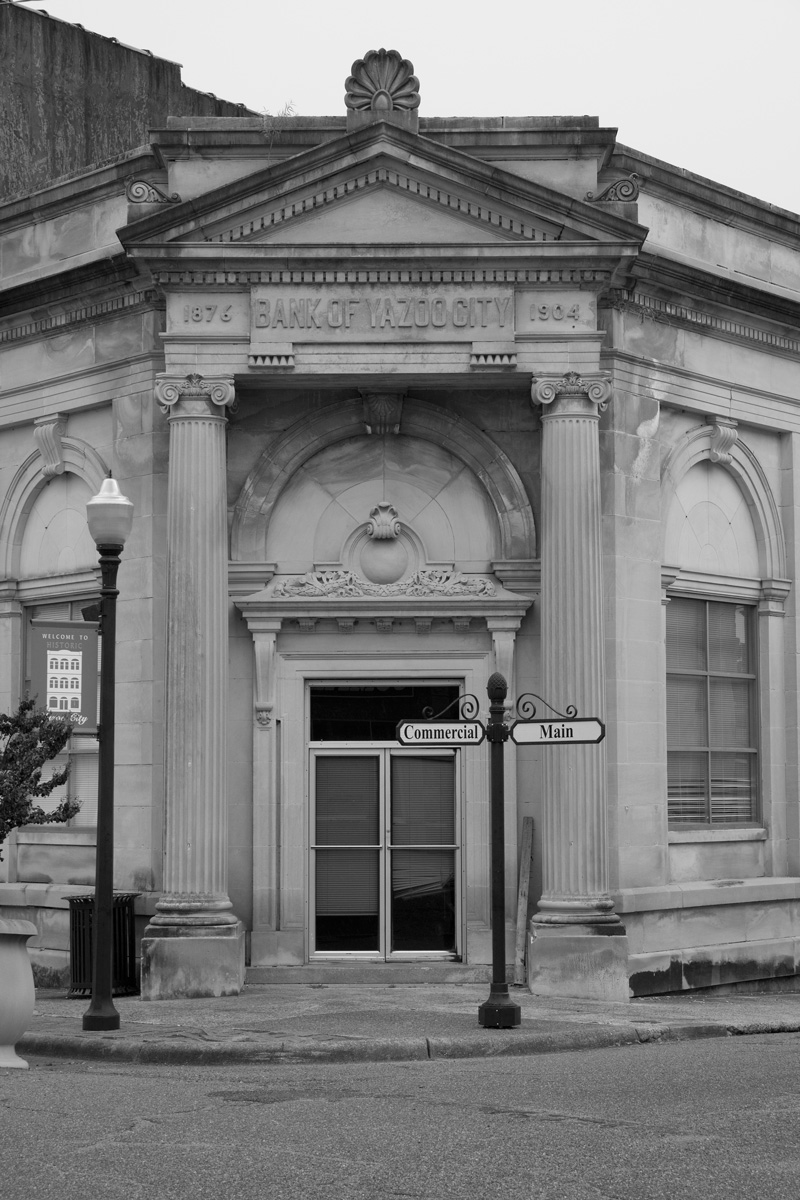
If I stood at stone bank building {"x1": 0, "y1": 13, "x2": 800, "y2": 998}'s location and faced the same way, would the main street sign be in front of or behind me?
in front

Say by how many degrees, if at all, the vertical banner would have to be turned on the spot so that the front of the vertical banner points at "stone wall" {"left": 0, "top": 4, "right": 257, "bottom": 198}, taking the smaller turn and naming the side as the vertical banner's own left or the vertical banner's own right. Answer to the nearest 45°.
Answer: approximately 180°

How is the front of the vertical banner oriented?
toward the camera

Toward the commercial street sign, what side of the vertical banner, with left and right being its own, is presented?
left

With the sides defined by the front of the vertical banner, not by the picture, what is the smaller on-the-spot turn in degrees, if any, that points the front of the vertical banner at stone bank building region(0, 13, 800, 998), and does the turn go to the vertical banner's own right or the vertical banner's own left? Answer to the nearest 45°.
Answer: approximately 135° to the vertical banner's own left

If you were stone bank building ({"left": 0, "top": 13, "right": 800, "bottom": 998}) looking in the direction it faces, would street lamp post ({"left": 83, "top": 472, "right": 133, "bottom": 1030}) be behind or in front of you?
in front

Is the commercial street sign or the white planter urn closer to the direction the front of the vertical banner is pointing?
the white planter urn

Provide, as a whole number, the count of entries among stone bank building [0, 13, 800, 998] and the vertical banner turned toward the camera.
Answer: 2

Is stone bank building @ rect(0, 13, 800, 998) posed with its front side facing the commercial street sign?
yes

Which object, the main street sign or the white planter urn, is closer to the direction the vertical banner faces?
the white planter urn

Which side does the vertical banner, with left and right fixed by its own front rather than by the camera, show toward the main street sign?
left
